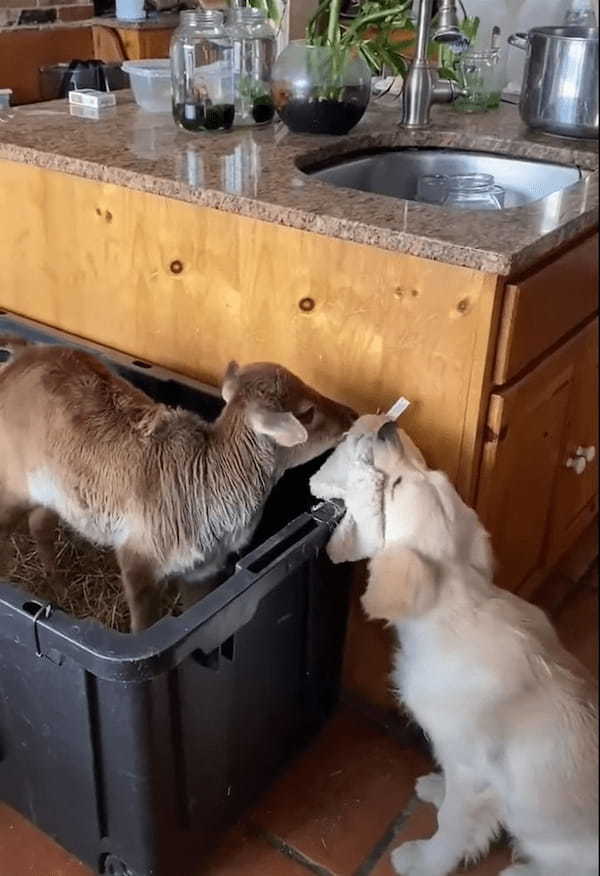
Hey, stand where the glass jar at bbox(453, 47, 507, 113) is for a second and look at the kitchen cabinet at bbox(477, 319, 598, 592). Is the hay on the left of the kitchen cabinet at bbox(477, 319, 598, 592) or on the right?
right

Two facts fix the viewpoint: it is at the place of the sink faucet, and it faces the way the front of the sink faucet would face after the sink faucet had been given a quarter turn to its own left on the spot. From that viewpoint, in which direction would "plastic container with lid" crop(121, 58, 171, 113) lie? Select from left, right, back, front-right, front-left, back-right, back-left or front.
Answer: back-left

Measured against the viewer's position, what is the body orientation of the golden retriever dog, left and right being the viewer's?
facing to the left of the viewer

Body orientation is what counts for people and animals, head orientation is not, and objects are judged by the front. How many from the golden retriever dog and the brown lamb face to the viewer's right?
1

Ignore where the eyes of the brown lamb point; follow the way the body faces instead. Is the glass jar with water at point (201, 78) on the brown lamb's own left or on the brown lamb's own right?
on the brown lamb's own left

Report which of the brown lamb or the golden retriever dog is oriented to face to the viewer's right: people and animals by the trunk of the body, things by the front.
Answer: the brown lamb

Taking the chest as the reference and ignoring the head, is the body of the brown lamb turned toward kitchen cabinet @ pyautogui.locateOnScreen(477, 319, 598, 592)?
yes

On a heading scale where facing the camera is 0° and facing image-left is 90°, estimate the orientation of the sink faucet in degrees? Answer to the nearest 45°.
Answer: approximately 315°

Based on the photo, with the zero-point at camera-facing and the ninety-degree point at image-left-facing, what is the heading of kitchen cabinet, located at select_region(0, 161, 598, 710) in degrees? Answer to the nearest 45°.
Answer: approximately 315°

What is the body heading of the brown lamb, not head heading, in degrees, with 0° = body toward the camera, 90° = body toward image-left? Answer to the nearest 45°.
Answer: approximately 270°
